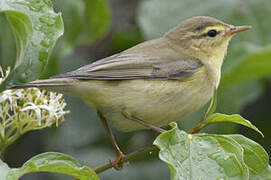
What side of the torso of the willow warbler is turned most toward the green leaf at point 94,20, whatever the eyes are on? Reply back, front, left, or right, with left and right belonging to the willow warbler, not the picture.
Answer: left

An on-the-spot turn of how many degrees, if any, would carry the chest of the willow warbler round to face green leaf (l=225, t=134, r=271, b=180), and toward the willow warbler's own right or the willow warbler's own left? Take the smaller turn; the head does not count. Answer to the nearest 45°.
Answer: approximately 45° to the willow warbler's own right

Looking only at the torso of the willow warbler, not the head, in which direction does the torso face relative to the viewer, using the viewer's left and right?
facing to the right of the viewer

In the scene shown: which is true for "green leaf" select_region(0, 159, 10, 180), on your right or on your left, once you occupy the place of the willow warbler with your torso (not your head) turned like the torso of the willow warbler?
on your right
